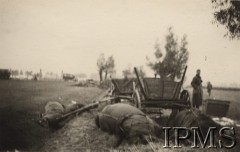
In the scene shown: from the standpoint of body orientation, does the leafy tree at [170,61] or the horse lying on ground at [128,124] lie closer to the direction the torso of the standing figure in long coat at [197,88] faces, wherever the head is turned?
the horse lying on ground

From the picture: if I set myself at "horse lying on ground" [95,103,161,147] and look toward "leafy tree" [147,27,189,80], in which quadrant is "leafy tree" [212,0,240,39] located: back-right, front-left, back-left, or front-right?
front-right

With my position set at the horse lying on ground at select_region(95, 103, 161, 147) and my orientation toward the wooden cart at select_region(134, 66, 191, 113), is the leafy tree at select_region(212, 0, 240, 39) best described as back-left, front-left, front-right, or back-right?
front-right

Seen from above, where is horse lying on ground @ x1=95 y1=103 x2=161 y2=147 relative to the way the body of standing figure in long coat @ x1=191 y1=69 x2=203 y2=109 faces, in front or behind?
in front

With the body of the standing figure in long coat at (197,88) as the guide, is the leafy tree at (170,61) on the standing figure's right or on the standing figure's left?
on the standing figure's right

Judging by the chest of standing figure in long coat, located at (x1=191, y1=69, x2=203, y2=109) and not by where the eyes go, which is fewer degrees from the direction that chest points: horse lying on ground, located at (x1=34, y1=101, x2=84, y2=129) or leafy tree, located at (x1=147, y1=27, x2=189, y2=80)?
the horse lying on ground

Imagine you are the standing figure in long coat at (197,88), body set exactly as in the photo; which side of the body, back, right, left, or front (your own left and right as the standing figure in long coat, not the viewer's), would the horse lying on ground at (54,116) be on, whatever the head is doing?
front

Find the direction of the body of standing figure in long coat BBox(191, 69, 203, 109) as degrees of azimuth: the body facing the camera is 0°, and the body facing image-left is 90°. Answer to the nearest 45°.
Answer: approximately 45°

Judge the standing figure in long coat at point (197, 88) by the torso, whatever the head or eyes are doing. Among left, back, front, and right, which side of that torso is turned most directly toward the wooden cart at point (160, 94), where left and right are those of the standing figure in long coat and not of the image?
right

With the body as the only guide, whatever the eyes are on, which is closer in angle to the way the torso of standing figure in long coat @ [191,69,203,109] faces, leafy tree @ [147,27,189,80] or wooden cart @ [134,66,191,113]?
the wooden cart
